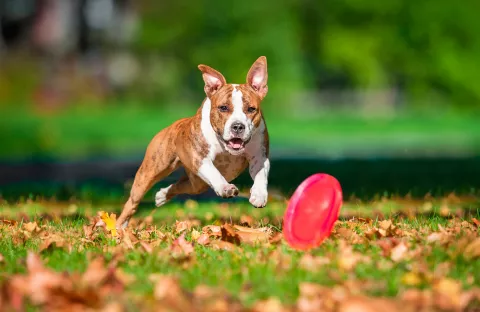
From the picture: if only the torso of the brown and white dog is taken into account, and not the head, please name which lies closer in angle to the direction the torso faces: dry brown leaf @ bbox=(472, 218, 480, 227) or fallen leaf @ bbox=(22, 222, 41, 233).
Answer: the dry brown leaf

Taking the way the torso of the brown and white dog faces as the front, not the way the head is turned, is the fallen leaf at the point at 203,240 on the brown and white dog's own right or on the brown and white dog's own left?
on the brown and white dog's own right

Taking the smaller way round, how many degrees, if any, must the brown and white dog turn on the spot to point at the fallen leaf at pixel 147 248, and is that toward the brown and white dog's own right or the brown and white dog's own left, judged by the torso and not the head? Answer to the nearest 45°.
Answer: approximately 45° to the brown and white dog's own right

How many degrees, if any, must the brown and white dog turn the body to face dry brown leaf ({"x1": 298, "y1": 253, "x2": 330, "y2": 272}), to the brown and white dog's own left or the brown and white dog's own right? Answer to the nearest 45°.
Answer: approximately 45° to the brown and white dog's own right

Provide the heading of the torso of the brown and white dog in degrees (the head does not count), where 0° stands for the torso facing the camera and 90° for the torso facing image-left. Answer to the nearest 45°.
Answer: approximately 315°

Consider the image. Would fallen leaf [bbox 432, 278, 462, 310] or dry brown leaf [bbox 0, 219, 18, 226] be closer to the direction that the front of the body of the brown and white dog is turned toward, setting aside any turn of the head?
the fallen leaf

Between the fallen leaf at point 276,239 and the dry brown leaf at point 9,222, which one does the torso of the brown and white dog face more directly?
the fallen leaf

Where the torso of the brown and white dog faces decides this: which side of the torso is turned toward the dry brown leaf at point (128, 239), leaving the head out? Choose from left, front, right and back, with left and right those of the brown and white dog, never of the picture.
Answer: right
